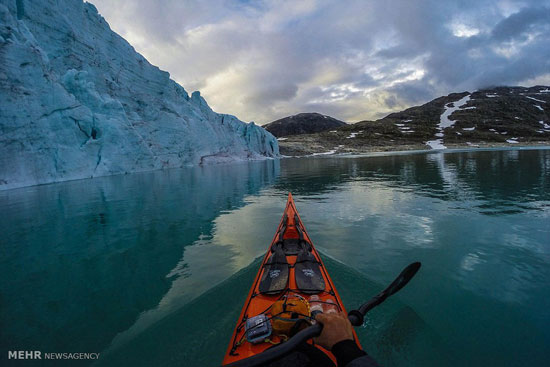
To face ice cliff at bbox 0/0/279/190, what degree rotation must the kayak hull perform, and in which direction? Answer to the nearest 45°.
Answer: approximately 45° to its left

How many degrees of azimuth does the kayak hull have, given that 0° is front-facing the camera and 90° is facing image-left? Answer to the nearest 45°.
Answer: approximately 180°

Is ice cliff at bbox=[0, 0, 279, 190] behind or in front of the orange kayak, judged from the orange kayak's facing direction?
in front
